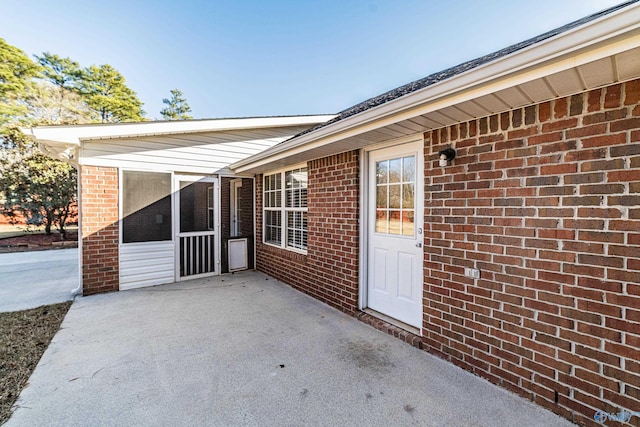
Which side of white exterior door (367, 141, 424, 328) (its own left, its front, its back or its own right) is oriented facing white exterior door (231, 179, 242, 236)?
right

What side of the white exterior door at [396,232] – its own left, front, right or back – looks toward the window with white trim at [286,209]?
right

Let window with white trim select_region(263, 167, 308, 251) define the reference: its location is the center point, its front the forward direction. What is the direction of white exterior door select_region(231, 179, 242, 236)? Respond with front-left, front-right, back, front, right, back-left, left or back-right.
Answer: right

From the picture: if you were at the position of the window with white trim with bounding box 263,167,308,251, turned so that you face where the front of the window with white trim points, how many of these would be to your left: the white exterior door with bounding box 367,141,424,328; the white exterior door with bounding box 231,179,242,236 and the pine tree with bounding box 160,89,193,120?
1

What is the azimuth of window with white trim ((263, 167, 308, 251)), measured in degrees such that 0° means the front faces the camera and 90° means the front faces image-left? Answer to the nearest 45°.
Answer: approximately 45°

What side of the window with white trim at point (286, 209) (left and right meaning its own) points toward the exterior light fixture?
left

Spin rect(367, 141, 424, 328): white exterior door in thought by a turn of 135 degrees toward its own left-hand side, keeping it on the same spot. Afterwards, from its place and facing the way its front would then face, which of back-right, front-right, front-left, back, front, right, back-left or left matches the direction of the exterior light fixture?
front-right

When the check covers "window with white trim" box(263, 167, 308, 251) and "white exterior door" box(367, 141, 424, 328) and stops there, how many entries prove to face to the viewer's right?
0

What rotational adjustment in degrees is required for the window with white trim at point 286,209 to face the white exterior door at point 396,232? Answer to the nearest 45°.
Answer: approximately 90° to its left

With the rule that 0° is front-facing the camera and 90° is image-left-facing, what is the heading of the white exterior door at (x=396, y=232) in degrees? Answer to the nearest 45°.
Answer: approximately 45°

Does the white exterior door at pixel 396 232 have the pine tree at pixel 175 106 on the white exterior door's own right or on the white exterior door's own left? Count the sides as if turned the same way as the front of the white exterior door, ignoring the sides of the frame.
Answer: on the white exterior door's own right
